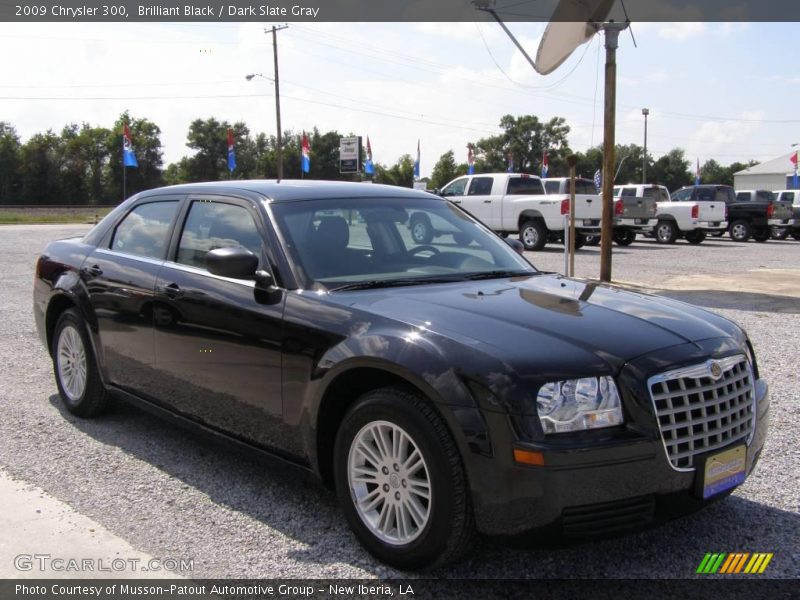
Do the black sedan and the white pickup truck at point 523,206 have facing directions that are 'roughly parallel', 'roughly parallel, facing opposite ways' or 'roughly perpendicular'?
roughly parallel, facing opposite ways

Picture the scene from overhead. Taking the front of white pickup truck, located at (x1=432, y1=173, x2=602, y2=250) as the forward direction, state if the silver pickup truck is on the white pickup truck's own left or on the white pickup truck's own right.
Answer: on the white pickup truck's own right

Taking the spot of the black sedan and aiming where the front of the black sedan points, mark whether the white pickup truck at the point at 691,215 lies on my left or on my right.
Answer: on my left

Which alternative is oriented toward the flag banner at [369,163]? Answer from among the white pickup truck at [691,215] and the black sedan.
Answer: the white pickup truck

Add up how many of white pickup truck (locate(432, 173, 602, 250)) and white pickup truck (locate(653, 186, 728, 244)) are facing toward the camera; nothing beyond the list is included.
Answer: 0

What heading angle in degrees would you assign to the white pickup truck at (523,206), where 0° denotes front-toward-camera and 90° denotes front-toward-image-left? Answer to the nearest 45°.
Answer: approximately 135°

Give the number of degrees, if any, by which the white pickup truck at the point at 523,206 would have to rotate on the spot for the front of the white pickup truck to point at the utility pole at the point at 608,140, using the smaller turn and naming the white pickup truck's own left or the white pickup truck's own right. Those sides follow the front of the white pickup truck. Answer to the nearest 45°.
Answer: approximately 135° to the white pickup truck's own left

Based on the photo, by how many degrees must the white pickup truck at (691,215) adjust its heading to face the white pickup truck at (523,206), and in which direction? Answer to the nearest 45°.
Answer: approximately 90° to its left

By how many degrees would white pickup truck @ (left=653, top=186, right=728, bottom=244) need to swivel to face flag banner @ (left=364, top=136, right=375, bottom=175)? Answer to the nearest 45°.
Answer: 0° — it already faces it

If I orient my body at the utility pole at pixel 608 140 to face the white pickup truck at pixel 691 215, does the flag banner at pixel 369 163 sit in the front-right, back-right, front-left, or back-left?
front-left

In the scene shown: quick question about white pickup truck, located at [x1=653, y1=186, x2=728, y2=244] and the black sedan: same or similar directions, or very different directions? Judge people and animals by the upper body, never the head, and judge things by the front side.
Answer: very different directions

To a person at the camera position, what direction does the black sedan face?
facing the viewer and to the right of the viewer

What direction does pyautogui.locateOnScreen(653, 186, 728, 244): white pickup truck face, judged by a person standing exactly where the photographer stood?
facing away from the viewer and to the left of the viewer
